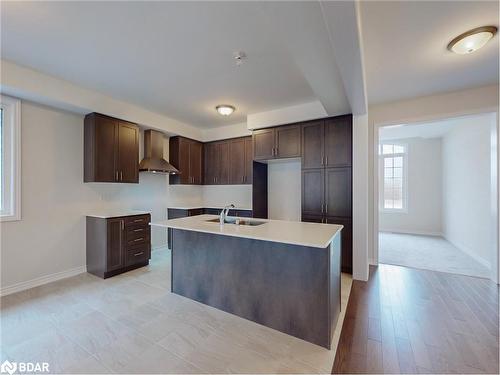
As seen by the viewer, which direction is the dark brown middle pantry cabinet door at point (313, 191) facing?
toward the camera

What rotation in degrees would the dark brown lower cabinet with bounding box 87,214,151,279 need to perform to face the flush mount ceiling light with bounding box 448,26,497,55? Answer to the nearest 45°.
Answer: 0° — it already faces it

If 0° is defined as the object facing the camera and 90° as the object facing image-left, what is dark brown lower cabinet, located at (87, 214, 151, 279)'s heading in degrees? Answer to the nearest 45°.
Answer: approximately 315°

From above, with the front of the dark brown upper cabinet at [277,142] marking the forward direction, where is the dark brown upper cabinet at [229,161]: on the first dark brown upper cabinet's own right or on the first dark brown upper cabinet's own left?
on the first dark brown upper cabinet's own right

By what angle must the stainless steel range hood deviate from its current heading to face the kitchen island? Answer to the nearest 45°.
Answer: approximately 45° to its right

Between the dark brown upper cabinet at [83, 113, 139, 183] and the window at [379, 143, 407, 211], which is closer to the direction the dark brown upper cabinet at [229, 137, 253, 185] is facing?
the dark brown upper cabinet

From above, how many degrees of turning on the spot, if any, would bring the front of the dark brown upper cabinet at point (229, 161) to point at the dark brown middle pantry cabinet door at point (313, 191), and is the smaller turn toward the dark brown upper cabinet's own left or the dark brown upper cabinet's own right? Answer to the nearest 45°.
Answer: approximately 90° to the dark brown upper cabinet's own left

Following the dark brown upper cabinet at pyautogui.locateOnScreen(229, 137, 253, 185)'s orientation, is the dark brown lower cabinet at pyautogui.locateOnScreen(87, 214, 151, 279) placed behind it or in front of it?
in front

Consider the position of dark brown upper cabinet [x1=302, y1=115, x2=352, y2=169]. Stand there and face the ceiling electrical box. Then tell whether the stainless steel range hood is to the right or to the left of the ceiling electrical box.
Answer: right

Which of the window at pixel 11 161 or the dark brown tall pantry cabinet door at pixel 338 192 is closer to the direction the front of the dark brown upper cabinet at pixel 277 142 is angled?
the window

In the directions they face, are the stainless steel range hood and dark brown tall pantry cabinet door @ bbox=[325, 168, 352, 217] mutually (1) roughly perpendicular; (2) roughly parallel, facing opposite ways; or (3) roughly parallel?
roughly perpendicular

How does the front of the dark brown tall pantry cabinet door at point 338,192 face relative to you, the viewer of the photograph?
facing the viewer

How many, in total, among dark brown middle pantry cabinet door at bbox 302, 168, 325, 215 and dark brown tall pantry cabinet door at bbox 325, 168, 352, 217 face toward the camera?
2
